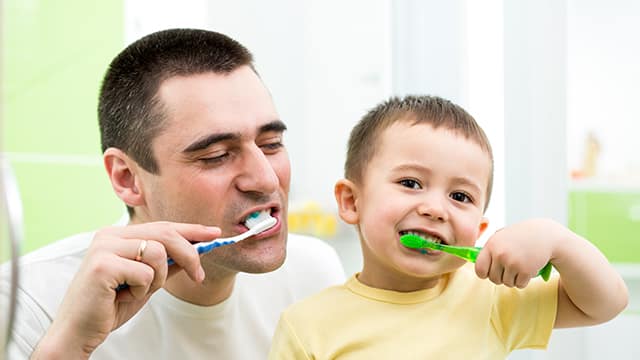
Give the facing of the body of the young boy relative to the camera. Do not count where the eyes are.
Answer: toward the camera

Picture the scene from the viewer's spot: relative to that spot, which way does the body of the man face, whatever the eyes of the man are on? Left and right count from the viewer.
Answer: facing the viewer and to the right of the viewer

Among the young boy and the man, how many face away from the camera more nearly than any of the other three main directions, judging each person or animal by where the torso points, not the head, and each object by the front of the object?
0
